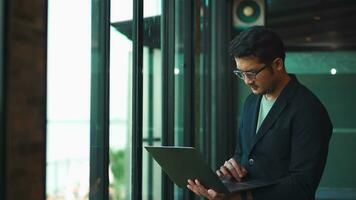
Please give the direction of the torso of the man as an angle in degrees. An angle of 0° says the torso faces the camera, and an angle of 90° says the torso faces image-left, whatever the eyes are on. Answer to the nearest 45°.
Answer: approximately 45°
